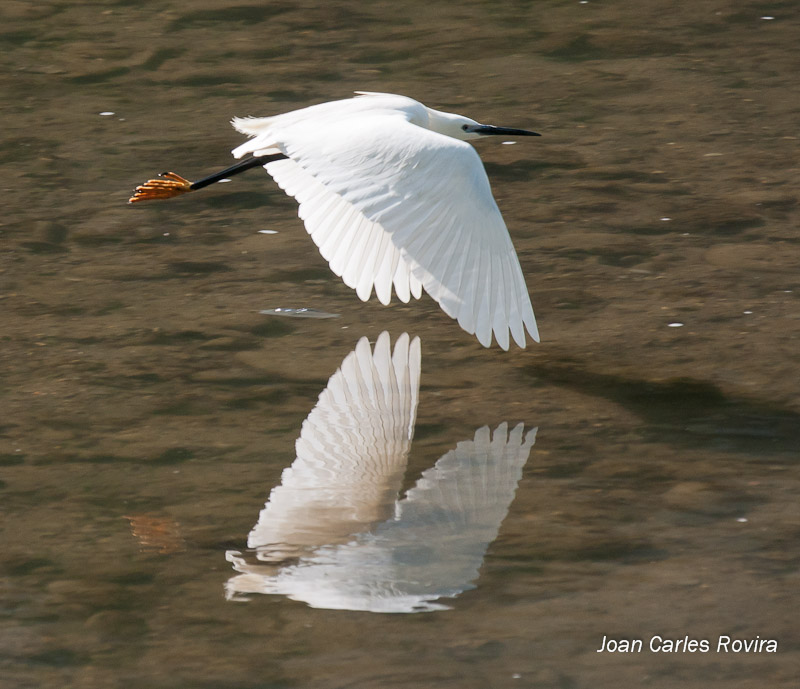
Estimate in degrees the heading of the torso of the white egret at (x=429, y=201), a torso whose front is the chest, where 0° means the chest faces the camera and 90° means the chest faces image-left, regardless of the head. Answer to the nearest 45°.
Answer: approximately 270°
